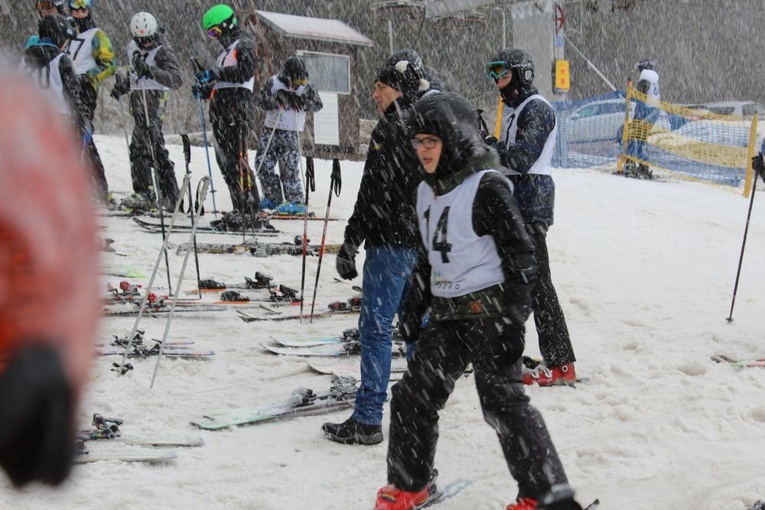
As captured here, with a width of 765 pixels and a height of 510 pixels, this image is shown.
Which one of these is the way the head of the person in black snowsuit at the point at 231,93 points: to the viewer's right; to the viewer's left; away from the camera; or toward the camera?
to the viewer's left

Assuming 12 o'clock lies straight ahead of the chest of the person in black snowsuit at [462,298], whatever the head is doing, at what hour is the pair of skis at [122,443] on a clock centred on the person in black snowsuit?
The pair of skis is roughly at 2 o'clock from the person in black snowsuit.

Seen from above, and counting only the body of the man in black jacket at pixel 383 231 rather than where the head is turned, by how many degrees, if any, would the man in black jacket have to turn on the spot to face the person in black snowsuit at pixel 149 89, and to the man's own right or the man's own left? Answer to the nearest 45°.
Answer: approximately 45° to the man's own right

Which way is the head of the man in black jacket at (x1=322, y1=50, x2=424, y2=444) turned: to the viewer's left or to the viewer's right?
to the viewer's left

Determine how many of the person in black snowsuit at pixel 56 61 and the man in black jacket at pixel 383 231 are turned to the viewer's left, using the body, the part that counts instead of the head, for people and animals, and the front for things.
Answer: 1

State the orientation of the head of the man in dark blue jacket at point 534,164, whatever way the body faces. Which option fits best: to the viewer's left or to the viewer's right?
to the viewer's left

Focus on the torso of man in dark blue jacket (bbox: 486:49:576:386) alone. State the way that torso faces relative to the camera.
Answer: to the viewer's left

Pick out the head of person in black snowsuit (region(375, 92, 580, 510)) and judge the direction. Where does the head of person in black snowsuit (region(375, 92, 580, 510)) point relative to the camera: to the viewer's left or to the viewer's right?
to the viewer's left

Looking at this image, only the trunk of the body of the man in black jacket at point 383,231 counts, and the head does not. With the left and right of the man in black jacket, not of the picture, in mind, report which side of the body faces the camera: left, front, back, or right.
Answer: left

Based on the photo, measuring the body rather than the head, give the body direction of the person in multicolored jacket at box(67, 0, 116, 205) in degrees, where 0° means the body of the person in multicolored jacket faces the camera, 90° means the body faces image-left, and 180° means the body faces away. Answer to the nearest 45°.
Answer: approximately 45°
